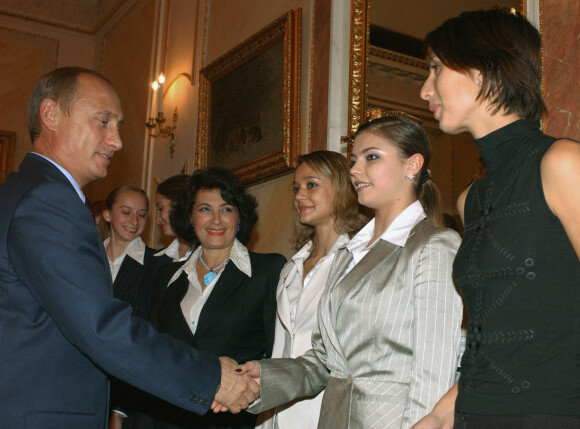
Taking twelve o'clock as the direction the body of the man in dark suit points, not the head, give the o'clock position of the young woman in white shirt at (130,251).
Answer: The young woman in white shirt is roughly at 9 o'clock from the man in dark suit.

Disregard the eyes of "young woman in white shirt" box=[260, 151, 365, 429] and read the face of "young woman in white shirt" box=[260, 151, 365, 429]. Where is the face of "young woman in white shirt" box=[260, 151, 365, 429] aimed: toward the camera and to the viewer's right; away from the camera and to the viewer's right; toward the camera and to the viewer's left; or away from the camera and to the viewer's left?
toward the camera and to the viewer's left

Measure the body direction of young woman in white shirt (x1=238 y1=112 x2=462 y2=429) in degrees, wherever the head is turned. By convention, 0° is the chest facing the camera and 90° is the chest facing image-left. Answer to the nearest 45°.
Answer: approximately 45°

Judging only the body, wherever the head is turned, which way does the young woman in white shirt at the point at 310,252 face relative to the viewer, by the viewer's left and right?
facing the viewer and to the left of the viewer

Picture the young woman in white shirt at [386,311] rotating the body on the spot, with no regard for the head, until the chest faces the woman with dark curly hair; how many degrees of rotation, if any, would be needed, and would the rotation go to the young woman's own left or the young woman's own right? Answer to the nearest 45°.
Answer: approximately 90° to the young woman's own right

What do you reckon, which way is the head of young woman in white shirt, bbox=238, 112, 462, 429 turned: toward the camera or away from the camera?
toward the camera

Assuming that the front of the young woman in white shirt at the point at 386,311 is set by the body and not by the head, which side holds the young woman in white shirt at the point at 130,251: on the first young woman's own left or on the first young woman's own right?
on the first young woman's own right

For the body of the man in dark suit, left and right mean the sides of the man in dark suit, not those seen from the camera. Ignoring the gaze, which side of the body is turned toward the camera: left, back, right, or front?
right

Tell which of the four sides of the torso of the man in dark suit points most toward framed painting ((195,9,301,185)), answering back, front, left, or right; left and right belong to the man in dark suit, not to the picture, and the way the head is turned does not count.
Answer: left

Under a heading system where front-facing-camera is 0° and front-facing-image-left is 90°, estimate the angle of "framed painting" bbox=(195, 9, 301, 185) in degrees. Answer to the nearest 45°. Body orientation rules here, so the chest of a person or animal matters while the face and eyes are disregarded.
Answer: approximately 45°
